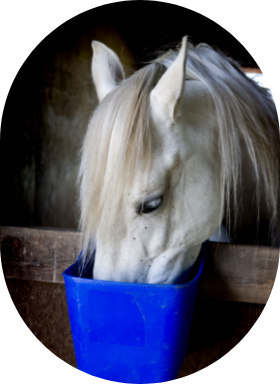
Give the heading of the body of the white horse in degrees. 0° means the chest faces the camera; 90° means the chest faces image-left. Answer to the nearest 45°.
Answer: approximately 45°
